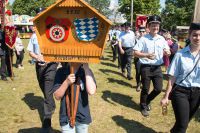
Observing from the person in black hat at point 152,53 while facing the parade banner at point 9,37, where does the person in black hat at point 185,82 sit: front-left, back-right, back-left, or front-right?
back-left

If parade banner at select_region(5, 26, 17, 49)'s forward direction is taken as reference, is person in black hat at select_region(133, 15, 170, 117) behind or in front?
in front

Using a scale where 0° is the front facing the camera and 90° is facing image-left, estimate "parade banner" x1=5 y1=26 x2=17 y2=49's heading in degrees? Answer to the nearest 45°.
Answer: approximately 0°

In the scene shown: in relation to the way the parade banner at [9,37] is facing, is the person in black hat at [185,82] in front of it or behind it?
in front
